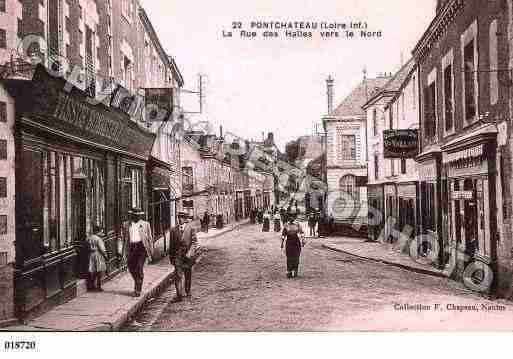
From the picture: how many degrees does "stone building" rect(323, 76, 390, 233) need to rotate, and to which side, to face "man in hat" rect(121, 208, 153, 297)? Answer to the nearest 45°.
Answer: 0° — it already faces them

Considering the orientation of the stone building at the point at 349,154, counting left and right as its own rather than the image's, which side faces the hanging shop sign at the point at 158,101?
front

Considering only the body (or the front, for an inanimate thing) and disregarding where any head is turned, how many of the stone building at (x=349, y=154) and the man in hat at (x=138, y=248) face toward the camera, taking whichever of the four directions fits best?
2

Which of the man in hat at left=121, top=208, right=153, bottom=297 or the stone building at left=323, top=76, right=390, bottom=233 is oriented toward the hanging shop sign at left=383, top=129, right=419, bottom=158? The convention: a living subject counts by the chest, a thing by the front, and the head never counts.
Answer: the stone building

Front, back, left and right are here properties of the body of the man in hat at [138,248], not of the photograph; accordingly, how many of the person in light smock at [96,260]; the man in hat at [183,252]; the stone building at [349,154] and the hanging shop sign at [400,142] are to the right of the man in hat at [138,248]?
1

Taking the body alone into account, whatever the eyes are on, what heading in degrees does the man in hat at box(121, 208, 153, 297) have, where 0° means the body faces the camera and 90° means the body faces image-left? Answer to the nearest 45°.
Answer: approximately 0°
